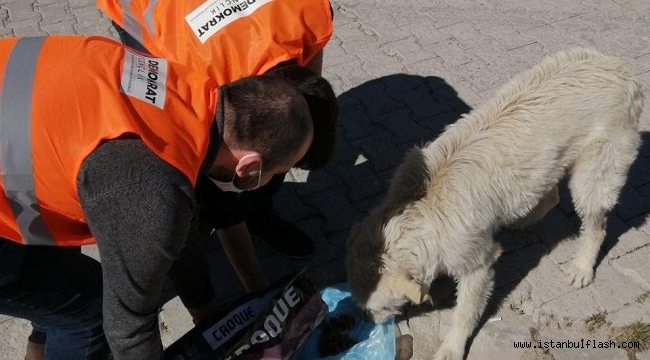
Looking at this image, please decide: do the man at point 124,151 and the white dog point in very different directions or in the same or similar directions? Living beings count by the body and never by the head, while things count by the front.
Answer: very different directions

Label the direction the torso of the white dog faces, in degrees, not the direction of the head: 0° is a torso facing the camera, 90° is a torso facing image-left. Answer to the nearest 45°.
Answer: approximately 45°

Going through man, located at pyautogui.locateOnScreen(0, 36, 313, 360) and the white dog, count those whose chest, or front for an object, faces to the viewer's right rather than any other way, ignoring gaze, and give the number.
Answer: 1

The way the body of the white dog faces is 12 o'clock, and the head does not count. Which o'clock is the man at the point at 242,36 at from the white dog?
The man is roughly at 1 o'clock from the white dog.

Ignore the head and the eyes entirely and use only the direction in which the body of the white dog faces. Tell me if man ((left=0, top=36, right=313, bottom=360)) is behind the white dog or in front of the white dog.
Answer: in front

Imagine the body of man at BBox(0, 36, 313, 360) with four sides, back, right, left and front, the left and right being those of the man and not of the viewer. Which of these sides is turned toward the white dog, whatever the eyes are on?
front

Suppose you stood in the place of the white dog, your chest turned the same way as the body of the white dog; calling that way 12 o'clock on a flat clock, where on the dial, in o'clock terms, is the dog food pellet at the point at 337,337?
The dog food pellet is roughly at 12 o'clock from the white dog.

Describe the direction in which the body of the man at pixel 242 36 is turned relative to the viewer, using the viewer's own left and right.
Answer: facing the viewer and to the right of the viewer

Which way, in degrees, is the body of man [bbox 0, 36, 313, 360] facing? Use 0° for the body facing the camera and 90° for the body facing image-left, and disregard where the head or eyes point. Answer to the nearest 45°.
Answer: approximately 270°

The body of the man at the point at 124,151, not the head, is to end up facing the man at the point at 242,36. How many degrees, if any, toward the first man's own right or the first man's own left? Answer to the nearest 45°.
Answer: approximately 45° to the first man's own left
